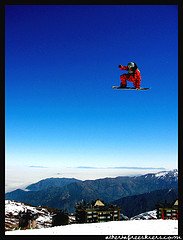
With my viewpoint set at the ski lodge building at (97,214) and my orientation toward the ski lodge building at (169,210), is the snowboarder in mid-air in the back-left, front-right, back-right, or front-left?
front-right

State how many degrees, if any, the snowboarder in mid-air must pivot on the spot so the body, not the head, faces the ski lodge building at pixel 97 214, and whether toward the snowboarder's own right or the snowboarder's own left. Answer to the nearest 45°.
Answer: approximately 135° to the snowboarder's own right

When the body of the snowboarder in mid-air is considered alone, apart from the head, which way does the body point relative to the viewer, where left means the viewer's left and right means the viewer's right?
facing the viewer and to the left of the viewer

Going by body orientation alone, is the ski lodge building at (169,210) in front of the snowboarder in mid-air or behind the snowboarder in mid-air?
behind

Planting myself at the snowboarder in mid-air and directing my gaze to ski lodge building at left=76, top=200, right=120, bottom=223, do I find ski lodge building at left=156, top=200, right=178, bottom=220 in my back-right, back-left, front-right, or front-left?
front-right
